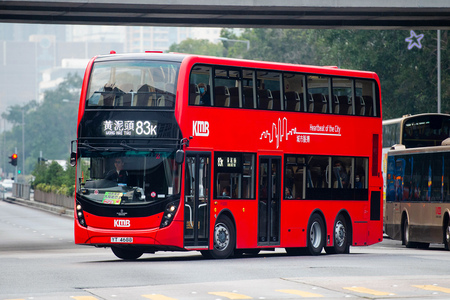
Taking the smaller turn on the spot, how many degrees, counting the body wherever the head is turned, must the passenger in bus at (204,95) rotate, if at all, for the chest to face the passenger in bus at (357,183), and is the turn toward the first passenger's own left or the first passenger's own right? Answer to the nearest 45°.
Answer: approximately 180°

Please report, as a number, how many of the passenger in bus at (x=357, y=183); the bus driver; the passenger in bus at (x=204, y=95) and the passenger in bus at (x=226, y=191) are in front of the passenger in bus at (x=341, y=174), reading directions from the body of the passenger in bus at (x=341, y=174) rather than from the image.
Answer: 3

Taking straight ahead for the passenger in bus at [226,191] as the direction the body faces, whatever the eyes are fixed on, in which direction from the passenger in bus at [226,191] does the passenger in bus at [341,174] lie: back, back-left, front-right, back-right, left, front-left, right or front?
back

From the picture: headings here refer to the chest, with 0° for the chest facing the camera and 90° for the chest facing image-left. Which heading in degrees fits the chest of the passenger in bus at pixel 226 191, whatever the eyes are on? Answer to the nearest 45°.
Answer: approximately 45°

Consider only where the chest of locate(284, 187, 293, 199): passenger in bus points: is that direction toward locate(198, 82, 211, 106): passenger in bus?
yes

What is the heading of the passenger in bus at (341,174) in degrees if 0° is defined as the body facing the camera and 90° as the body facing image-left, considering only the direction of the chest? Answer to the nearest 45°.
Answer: approximately 45°

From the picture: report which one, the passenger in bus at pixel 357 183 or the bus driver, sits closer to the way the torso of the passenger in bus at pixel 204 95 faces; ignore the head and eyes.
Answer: the bus driver

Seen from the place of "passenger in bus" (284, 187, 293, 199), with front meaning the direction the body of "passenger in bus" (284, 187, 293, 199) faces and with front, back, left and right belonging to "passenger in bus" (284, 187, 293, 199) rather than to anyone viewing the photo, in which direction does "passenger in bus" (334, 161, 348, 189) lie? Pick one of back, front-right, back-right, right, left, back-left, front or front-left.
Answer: back

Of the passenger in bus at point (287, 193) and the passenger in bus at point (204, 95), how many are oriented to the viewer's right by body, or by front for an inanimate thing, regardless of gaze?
0

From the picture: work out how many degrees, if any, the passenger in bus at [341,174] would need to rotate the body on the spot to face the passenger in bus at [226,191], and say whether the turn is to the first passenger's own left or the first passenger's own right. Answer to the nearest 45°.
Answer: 0° — they already face them

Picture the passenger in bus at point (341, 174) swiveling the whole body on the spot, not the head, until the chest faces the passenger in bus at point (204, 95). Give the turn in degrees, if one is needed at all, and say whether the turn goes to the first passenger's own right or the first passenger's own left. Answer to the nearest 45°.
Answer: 0° — they already face them

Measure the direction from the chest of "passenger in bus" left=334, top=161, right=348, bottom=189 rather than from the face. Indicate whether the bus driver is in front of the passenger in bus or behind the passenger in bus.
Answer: in front

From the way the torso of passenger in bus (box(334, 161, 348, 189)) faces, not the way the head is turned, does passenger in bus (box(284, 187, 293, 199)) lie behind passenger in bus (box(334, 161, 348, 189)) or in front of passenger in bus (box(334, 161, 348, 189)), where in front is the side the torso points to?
in front

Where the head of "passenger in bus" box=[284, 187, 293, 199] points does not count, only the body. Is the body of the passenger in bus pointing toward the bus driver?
yes
